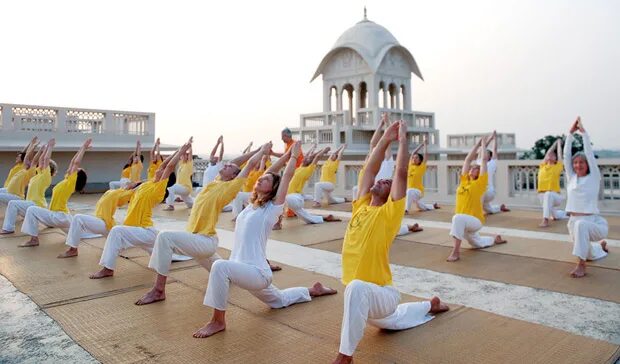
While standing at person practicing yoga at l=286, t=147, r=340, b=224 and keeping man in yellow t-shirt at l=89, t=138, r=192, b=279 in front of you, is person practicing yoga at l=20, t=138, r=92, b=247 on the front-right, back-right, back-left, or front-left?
front-right

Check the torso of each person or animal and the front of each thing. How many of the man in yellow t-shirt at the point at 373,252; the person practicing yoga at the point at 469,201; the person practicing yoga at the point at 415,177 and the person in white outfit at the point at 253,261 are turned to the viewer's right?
0

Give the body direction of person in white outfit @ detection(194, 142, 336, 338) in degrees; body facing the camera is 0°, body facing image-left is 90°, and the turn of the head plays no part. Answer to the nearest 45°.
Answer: approximately 45°

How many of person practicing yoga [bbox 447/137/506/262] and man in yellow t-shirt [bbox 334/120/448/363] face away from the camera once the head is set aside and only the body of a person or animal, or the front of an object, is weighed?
0

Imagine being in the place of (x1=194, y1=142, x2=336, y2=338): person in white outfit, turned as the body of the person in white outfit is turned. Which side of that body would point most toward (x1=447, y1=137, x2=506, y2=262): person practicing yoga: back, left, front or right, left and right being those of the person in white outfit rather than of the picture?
back

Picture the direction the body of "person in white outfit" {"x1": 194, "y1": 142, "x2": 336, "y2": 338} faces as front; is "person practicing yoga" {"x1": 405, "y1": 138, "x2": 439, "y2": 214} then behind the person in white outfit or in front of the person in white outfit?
behind

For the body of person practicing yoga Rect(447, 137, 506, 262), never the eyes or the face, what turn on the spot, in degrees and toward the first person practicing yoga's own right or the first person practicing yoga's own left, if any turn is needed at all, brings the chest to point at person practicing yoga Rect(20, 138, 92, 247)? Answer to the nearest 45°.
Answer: approximately 45° to the first person practicing yoga's own right

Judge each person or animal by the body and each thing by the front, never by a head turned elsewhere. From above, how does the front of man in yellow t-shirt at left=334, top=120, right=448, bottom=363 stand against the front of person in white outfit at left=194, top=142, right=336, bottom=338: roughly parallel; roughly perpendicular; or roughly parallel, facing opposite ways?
roughly parallel

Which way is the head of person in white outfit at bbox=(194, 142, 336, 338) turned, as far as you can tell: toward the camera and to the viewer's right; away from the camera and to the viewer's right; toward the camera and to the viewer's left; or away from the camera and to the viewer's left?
toward the camera and to the viewer's left

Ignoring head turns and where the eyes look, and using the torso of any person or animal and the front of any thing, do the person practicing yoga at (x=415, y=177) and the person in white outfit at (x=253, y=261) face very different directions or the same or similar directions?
same or similar directions

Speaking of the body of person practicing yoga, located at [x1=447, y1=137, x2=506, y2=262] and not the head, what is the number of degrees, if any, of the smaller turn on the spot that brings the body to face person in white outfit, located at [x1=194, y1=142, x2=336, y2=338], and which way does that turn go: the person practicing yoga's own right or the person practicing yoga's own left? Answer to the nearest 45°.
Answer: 0° — they already face them

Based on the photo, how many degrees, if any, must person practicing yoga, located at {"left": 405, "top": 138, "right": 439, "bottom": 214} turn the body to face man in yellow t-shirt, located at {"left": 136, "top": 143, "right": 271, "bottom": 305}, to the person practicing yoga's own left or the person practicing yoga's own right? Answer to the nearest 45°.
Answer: approximately 45° to the person practicing yoga's own left

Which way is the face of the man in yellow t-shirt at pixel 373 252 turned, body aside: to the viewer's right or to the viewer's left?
to the viewer's left

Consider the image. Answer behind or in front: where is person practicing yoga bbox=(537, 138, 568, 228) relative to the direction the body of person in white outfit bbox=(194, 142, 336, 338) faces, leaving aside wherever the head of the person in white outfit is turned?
behind

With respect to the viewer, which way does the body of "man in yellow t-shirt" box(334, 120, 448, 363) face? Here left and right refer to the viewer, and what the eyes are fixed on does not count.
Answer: facing the viewer and to the left of the viewer
